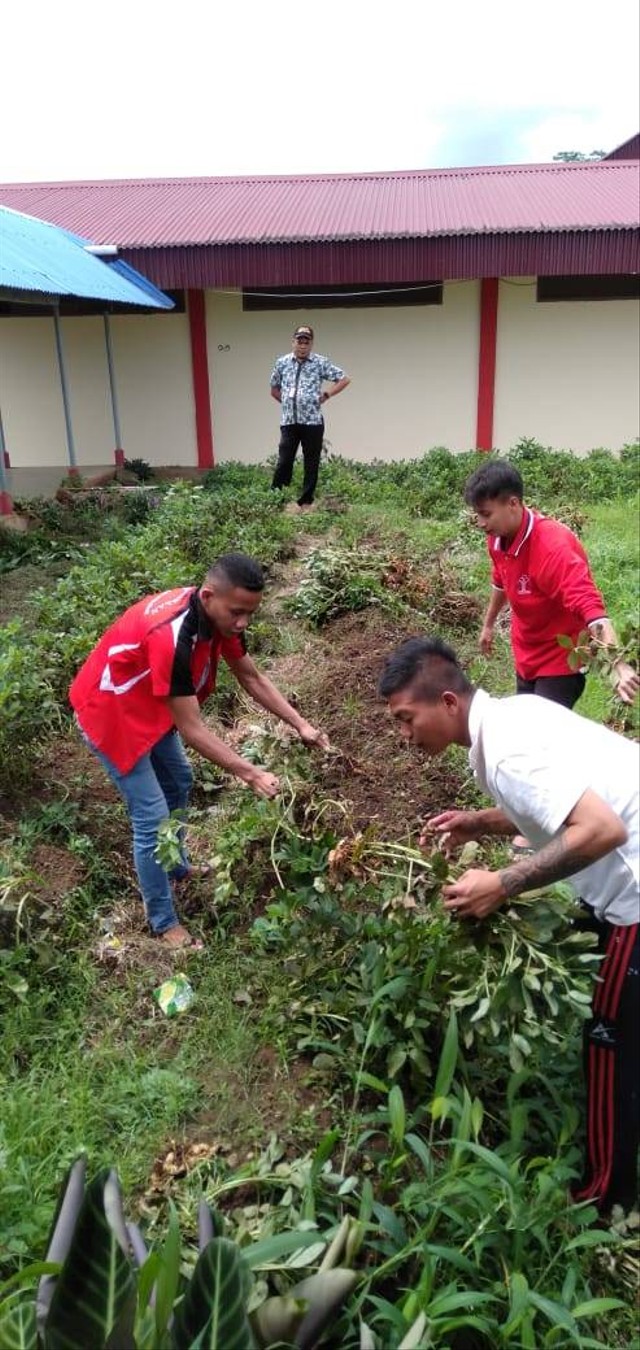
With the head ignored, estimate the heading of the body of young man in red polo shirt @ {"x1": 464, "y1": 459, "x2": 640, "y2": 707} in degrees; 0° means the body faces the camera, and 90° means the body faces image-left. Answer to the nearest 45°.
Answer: approximately 45°

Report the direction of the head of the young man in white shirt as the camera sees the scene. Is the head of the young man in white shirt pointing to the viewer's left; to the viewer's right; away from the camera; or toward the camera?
to the viewer's left

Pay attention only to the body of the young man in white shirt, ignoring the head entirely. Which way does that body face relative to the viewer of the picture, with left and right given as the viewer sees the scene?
facing to the left of the viewer

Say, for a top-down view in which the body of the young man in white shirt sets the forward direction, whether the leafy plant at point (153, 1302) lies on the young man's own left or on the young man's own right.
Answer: on the young man's own left

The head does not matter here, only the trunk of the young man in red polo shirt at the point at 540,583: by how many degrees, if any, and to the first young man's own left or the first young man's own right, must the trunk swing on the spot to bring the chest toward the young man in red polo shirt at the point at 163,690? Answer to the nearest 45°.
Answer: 0° — they already face them

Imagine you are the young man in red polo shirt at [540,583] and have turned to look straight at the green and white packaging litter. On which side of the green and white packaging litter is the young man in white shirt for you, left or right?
left

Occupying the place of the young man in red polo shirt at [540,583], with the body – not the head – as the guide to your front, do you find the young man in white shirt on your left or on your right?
on your left

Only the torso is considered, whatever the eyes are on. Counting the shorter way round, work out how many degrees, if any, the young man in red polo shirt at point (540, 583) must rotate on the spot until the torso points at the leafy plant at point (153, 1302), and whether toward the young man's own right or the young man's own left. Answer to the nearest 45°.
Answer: approximately 45° to the young man's own left

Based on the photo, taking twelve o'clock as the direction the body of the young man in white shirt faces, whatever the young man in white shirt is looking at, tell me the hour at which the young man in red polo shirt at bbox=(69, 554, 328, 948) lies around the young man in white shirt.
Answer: The young man in red polo shirt is roughly at 1 o'clock from the young man in white shirt.
